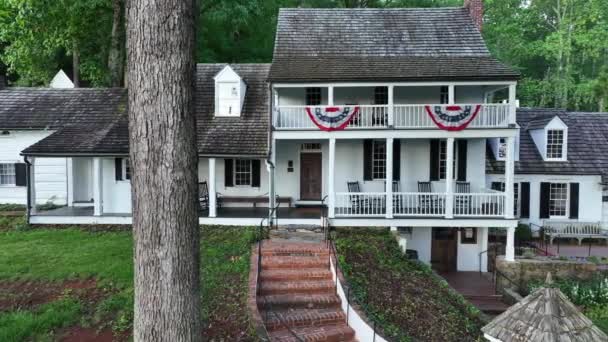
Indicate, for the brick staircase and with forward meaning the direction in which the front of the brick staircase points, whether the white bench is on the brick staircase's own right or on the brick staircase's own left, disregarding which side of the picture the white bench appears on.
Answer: on the brick staircase's own left

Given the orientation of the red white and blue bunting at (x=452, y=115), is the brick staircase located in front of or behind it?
in front

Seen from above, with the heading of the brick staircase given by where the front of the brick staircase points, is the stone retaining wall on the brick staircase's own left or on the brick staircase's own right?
on the brick staircase's own left

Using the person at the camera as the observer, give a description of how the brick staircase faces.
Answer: facing the viewer

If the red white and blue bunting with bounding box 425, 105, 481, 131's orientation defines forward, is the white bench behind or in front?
behind

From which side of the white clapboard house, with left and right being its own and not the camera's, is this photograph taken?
front

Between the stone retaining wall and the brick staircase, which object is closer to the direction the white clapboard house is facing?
the brick staircase

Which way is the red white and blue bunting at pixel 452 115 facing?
toward the camera

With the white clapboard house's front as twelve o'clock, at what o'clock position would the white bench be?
The white bench is roughly at 9 o'clock from the white clapboard house.
